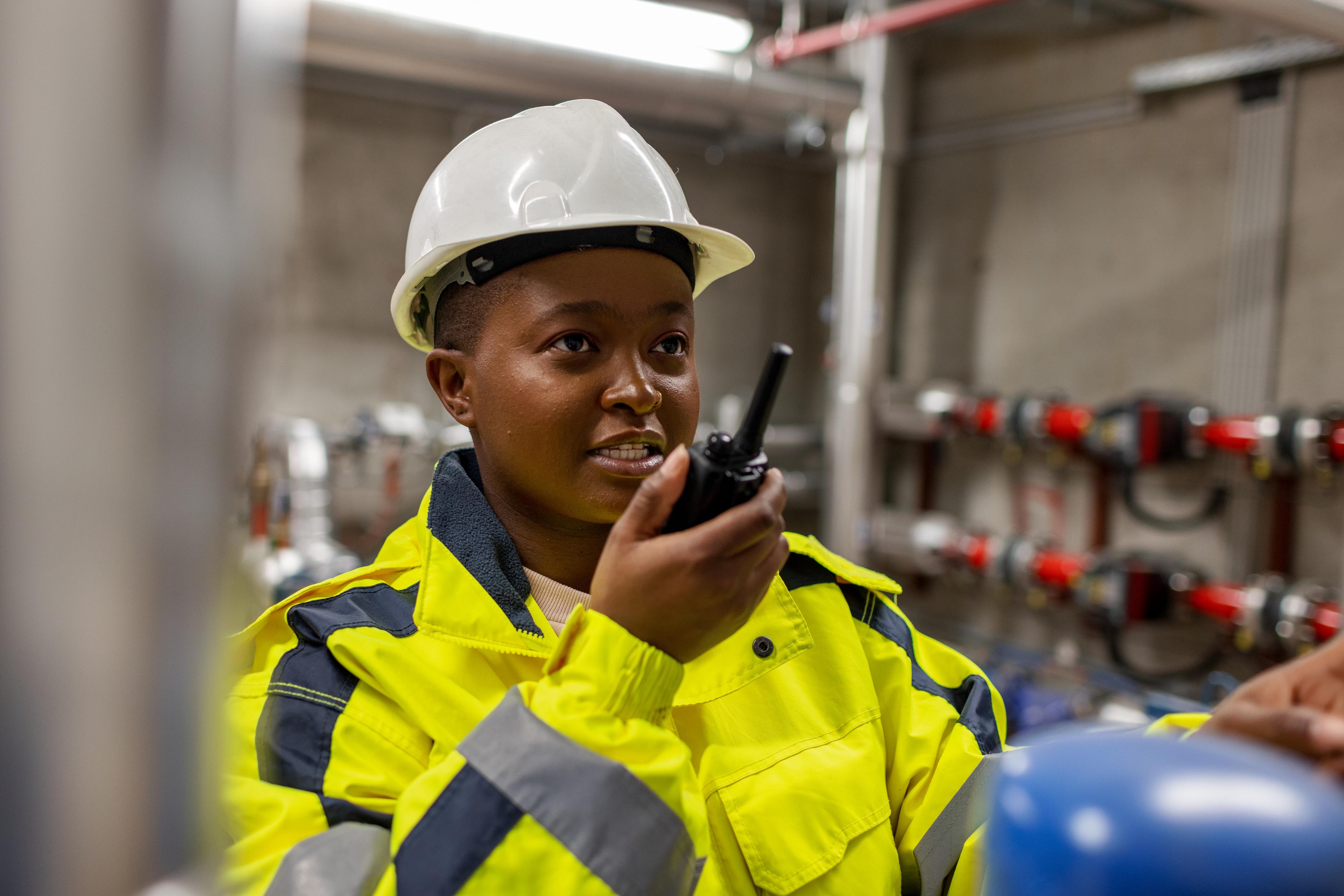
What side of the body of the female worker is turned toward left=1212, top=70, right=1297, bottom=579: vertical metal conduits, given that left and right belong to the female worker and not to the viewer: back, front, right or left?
left

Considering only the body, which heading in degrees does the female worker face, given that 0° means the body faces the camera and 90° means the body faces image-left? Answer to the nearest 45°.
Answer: approximately 315°

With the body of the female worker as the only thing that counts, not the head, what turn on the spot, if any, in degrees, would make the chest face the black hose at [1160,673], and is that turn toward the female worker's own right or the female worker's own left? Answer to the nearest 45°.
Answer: approximately 90° to the female worker's own left

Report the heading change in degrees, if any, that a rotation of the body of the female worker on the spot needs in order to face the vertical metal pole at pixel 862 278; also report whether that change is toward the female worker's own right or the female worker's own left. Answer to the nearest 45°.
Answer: approximately 135° to the female worker's own left

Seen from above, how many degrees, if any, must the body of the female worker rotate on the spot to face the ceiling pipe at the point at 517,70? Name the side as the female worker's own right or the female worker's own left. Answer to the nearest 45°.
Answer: approximately 135° to the female worker's own left

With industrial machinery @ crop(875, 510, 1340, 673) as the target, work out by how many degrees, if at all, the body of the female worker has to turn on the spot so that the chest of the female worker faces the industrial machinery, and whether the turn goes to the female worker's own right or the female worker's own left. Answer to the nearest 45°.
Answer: approximately 90° to the female worker's own left

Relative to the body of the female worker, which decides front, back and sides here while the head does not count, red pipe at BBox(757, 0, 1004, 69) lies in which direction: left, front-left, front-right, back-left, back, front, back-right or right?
back-left

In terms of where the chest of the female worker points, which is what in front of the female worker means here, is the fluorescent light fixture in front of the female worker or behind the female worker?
behind

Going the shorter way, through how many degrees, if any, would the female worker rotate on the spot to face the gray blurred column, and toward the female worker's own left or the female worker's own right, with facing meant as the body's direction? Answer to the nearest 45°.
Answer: approximately 45° to the female worker's own right
